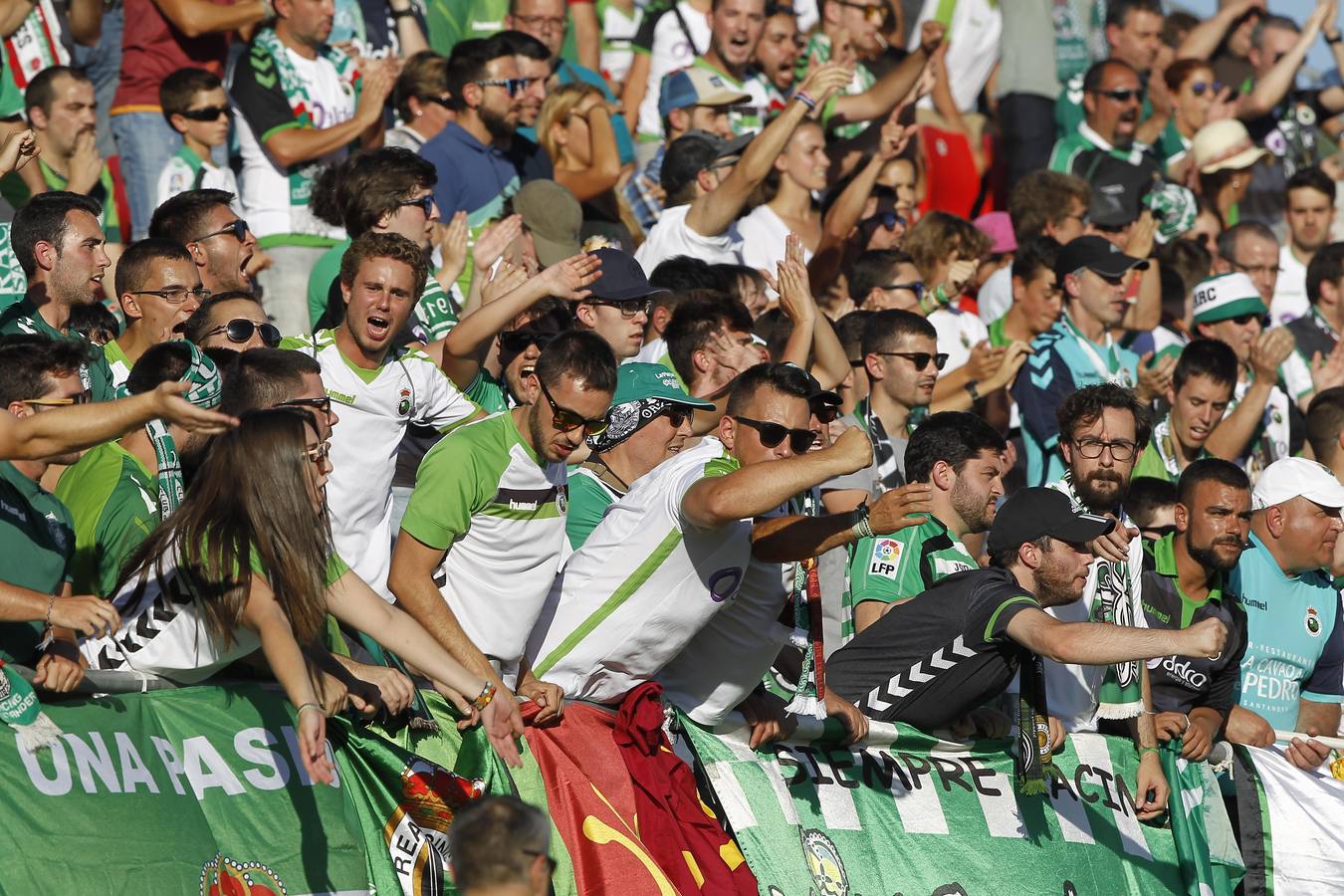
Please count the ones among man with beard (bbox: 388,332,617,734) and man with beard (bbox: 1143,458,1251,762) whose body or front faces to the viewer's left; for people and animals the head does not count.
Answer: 0

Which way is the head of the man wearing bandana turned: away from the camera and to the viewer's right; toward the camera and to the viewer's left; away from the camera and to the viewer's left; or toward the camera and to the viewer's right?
toward the camera and to the viewer's right

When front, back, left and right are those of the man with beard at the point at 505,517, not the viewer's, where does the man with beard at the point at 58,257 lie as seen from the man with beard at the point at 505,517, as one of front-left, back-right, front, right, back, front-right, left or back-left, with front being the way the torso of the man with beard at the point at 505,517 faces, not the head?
back

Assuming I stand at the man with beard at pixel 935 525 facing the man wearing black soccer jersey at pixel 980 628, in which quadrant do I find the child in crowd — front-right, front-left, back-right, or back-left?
back-right

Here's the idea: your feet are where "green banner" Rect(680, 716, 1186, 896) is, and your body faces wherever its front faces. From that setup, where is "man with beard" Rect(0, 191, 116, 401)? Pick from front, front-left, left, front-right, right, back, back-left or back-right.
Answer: right

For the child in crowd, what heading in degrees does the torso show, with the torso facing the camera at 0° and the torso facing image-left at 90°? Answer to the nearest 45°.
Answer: approximately 315°

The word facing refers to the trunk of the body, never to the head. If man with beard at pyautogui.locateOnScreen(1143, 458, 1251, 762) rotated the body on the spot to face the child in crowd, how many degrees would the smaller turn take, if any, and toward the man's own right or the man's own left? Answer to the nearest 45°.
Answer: approximately 135° to the man's own right

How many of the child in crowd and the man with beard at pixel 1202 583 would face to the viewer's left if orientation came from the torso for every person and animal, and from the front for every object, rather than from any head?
0

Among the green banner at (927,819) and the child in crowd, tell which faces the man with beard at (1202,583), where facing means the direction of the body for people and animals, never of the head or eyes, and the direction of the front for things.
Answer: the child in crowd

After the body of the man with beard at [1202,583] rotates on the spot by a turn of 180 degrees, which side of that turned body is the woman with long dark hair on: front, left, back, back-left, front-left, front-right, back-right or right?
left

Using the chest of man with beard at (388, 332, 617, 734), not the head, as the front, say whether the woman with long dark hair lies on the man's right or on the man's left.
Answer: on the man's right
